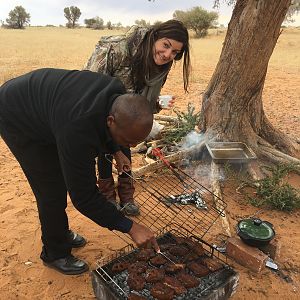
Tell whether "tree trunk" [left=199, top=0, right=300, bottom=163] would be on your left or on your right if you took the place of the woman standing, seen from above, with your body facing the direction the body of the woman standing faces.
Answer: on your left

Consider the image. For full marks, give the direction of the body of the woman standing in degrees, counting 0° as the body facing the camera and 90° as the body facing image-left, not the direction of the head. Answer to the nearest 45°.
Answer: approximately 315°
